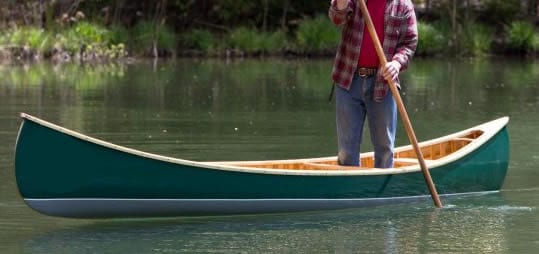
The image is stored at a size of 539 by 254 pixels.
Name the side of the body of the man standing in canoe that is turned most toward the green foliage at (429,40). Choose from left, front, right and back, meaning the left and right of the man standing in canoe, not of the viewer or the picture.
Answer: back

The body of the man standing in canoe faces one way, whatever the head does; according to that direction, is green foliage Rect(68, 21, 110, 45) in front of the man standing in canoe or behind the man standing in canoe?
behind

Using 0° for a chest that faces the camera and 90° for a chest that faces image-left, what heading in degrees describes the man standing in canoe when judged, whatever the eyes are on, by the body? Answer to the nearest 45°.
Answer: approximately 0°

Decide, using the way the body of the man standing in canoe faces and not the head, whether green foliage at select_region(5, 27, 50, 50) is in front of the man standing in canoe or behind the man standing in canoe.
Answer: behind

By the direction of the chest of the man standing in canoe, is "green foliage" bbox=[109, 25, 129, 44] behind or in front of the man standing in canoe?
behind

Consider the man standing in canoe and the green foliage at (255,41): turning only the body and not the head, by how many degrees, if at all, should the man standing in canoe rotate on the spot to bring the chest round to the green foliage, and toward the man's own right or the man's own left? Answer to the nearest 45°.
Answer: approximately 180°

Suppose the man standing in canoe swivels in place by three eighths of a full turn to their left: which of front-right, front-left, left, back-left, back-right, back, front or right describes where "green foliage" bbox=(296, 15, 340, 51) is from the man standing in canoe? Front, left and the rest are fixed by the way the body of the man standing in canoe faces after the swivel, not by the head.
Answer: front-left

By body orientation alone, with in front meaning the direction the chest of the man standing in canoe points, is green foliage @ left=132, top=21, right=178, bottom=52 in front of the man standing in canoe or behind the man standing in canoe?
behind

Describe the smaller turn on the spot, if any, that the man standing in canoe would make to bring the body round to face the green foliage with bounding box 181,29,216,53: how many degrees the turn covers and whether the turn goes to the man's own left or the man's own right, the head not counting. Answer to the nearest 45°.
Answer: approximately 180°

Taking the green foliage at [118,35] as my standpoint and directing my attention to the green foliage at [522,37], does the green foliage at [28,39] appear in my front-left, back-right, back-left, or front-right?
back-right
